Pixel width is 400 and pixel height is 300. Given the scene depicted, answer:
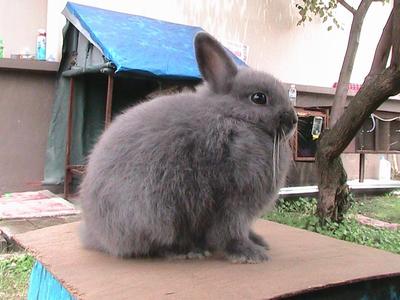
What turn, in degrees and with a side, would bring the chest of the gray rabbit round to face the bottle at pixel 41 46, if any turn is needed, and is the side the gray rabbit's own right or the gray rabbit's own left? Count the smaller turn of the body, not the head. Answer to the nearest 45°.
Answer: approximately 135° to the gray rabbit's own left

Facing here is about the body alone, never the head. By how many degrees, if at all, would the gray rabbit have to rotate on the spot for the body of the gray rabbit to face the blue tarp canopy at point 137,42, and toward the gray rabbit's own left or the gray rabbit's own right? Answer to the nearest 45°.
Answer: approximately 90° to the gray rabbit's own left

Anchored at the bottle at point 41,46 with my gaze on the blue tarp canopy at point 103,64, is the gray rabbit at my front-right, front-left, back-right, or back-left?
front-right

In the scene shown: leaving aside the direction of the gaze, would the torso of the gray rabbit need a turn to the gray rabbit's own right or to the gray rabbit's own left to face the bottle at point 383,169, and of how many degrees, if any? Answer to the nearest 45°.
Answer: approximately 45° to the gray rabbit's own left

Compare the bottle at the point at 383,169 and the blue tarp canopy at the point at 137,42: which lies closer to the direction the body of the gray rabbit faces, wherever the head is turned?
the bottle

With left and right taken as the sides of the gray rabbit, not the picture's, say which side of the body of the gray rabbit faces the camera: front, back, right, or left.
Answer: right

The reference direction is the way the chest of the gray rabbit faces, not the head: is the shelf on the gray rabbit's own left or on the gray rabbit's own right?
on the gray rabbit's own left
